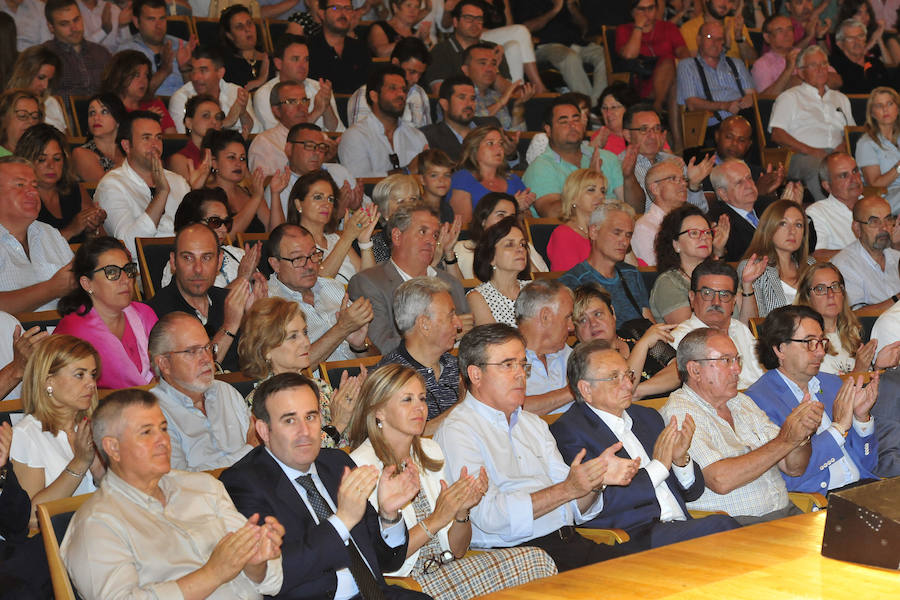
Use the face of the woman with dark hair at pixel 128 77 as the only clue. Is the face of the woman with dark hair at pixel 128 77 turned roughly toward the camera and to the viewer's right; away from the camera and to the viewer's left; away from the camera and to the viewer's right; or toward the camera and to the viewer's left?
toward the camera and to the viewer's right

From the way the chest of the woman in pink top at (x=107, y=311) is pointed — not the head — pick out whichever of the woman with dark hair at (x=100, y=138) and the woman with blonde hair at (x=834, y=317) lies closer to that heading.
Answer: the woman with blonde hair

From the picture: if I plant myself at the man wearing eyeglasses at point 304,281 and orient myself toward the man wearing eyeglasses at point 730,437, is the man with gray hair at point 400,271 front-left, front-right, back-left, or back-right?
front-left

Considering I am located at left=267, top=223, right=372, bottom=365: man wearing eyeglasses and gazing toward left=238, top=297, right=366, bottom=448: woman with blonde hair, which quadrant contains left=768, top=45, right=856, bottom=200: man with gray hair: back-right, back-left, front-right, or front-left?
back-left

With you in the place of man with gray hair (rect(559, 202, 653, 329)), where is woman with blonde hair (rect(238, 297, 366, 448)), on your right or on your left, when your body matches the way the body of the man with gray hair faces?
on your right

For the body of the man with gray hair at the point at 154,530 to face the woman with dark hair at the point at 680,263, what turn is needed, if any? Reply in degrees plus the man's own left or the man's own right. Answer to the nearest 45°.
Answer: approximately 90° to the man's own left

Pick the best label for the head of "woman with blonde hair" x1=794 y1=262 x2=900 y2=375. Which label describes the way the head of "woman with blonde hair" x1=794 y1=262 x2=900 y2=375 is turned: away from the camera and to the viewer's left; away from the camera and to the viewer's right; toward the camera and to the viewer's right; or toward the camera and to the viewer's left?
toward the camera and to the viewer's right

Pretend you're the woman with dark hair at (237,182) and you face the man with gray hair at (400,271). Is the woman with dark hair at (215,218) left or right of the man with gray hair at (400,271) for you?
right

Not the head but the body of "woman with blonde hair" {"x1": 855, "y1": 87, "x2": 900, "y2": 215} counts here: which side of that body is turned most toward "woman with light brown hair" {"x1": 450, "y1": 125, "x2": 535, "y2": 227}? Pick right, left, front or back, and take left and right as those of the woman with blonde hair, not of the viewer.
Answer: right

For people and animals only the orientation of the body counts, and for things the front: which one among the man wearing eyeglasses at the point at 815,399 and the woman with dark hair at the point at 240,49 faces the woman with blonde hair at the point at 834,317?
the woman with dark hair

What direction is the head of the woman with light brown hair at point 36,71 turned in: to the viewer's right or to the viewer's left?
to the viewer's right

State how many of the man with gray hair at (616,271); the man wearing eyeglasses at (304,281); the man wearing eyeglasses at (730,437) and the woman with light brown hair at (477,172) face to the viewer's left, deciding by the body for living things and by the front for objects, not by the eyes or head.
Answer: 0

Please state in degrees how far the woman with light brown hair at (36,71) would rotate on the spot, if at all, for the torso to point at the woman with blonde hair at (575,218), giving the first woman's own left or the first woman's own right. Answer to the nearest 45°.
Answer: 0° — they already face them

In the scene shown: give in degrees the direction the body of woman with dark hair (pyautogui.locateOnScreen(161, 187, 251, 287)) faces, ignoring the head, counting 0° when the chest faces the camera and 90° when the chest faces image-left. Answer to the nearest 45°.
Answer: approximately 315°

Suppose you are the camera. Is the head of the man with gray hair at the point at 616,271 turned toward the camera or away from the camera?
toward the camera

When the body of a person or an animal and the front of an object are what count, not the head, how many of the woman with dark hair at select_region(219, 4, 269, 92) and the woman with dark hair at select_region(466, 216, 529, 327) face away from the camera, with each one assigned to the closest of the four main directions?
0

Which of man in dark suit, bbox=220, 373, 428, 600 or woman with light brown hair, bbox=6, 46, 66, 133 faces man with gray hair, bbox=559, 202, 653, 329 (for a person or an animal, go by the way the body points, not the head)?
the woman with light brown hair

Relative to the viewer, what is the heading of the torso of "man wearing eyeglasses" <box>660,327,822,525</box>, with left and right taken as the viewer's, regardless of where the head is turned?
facing the viewer and to the right of the viewer

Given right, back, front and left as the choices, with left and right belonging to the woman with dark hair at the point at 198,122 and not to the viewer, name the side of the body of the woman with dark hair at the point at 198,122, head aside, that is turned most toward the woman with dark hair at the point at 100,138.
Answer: right
